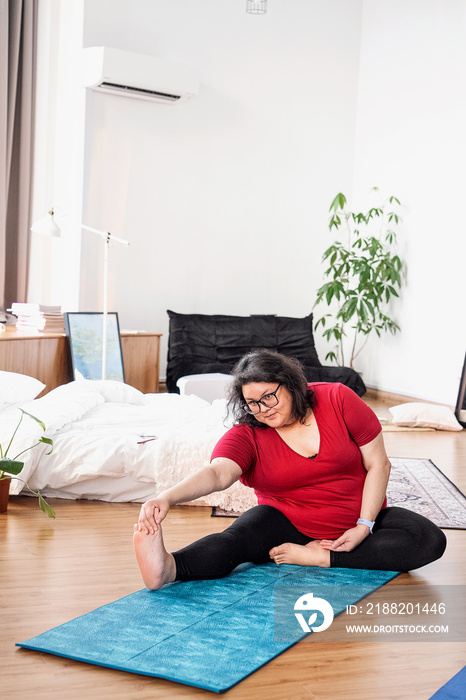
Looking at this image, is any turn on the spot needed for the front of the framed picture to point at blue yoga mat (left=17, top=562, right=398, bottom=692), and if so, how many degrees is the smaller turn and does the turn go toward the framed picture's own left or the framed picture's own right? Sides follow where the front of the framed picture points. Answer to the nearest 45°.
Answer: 0° — it already faces it

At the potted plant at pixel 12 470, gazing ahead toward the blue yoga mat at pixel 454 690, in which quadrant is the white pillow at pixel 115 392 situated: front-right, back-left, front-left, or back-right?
back-left

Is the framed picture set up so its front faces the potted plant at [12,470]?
yes

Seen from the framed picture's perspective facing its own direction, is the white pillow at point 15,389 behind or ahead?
ahead

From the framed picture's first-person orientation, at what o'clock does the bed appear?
The bed is roughly at 12 o'clock from the framed picture.

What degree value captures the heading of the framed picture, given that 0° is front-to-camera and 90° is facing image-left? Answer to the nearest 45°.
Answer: approximately 0°

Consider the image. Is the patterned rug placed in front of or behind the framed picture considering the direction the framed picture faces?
in front

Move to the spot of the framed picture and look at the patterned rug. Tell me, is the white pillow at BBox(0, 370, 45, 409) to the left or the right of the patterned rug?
right

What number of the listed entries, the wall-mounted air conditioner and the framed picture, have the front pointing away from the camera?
0

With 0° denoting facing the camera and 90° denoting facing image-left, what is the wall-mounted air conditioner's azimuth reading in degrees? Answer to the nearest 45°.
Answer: approximately 315°

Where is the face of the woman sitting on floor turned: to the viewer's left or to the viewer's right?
to the viewer's left
